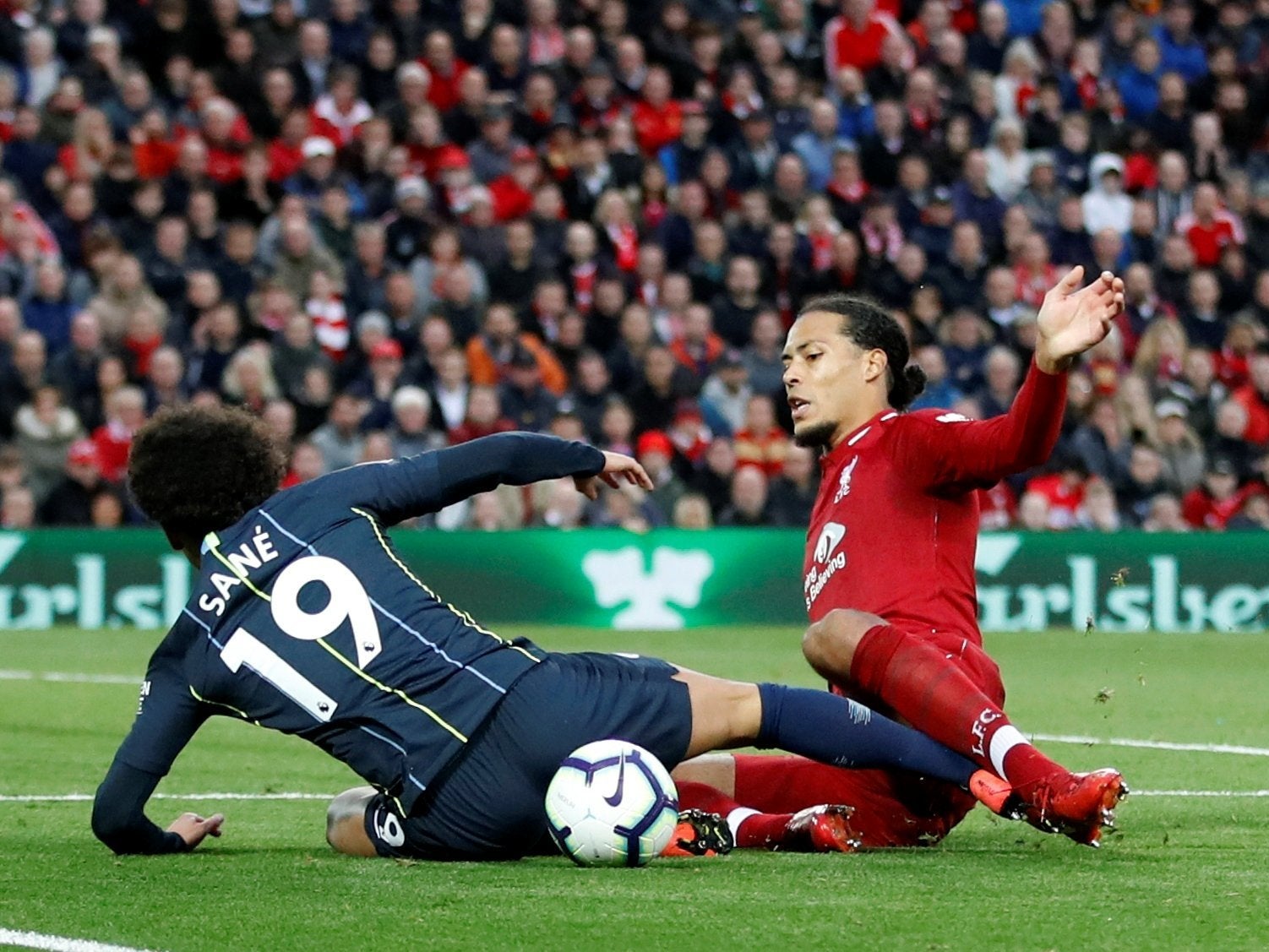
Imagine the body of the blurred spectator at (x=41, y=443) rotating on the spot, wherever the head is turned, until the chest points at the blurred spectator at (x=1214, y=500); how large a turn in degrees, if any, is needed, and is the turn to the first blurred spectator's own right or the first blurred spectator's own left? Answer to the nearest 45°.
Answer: approximately 90° to the first blurred spectator's own left

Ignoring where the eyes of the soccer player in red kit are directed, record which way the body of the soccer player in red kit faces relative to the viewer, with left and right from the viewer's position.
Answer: facing the viewer and to the left of the viewer

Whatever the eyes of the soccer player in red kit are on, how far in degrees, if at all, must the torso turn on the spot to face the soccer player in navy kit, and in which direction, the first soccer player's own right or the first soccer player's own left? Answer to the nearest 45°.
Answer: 0° — they already face them

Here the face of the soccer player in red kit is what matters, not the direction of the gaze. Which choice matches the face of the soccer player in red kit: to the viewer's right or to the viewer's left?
to the viewer's left

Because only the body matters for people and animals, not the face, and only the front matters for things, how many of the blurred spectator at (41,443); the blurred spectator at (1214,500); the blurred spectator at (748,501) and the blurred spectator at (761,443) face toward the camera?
4

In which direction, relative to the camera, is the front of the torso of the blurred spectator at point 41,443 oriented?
toward the camera

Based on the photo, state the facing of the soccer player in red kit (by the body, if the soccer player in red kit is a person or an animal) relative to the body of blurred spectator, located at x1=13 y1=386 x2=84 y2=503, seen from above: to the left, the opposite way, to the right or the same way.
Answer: to the right

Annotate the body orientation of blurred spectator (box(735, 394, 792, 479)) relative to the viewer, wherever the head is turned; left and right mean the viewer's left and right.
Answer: facing the viewer

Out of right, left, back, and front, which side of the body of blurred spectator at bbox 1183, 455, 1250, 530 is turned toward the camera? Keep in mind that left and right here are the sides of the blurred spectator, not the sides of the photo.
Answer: front

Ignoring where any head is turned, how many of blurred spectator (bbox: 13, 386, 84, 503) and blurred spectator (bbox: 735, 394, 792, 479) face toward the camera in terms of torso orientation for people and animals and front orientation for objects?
2
